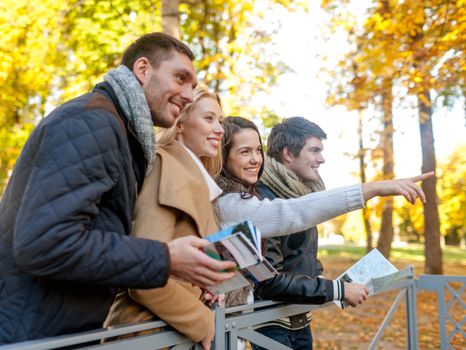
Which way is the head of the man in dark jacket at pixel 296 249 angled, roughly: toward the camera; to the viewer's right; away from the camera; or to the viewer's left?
to the viewer's right

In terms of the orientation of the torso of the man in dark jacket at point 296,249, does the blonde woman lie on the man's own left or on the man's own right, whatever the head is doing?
on the man's own right

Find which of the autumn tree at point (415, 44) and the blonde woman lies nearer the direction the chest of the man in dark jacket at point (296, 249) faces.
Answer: the autumn tree

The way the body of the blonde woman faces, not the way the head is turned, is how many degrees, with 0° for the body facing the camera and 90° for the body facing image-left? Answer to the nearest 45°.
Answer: approximately 315°

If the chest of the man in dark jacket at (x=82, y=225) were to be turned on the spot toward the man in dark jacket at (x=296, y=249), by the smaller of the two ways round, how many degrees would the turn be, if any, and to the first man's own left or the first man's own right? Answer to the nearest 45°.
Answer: approximately 45° to the first man's own left

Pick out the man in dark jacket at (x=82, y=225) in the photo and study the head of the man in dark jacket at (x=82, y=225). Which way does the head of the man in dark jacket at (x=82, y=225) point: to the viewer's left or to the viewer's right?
to the viewer's right

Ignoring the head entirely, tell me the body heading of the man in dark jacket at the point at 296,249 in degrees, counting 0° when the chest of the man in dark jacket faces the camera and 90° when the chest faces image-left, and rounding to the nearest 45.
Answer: approximately 270°

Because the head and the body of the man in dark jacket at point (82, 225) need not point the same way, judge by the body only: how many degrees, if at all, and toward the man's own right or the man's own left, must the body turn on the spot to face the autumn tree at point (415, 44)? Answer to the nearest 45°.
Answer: approximately 45° to the man's own left

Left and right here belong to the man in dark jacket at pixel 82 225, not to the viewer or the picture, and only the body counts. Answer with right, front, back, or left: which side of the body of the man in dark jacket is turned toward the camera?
right

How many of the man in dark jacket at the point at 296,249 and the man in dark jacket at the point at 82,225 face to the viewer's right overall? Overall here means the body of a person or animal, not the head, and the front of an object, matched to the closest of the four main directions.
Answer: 2

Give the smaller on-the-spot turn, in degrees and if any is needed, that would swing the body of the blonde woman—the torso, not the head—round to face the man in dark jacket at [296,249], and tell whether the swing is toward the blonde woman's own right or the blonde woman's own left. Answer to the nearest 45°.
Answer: approximately 90° to the blonde woman's own left
